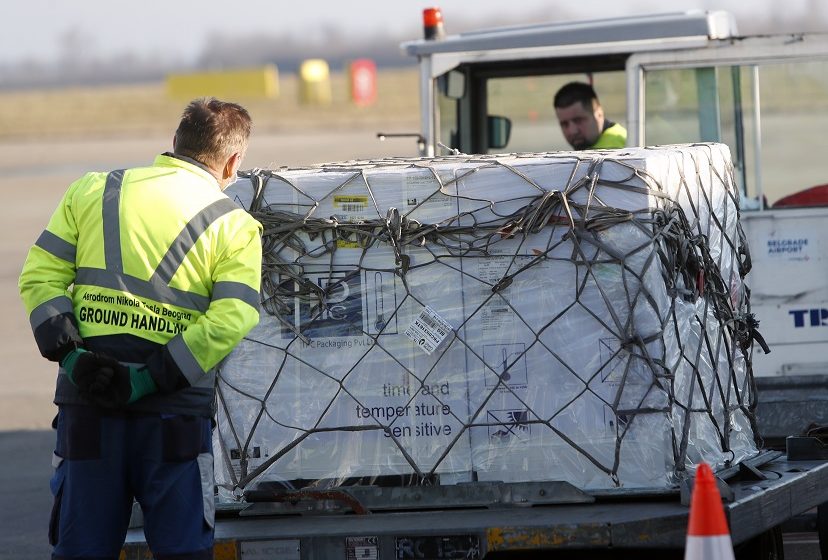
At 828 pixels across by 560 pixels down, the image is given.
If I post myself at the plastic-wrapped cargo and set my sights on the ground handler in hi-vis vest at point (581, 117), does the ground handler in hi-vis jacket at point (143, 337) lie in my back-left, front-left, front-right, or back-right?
back-left

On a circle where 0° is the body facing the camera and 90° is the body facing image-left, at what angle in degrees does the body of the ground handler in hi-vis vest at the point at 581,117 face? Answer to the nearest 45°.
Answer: approximately 45°

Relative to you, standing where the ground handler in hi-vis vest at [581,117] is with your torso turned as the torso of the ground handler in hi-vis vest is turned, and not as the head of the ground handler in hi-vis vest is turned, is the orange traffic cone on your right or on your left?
on your left
